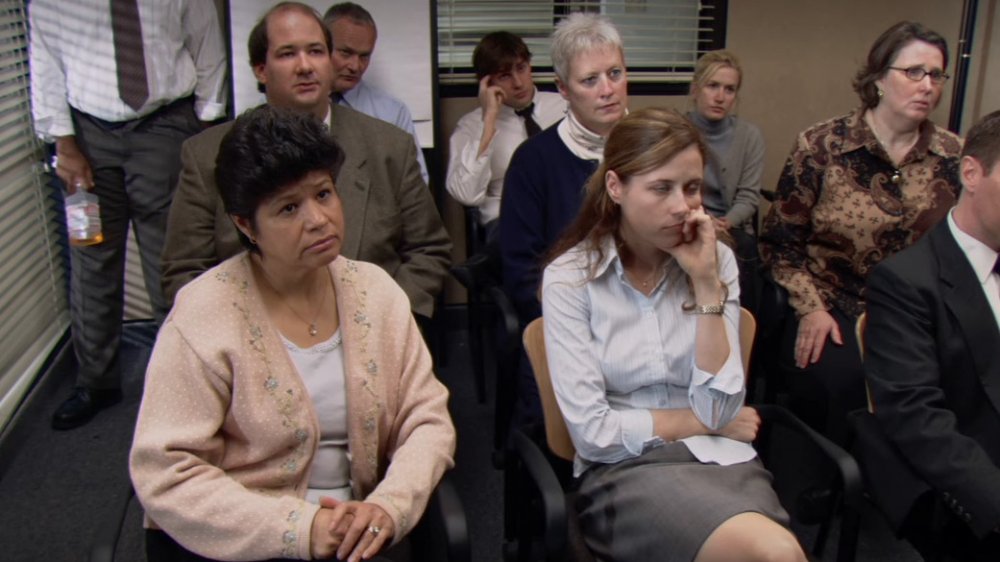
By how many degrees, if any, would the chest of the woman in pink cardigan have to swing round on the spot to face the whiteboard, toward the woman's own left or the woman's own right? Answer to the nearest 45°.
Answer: approximately 135° to the woman's own left

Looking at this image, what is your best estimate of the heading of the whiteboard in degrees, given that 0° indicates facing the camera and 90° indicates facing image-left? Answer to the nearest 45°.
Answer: approximately 0°

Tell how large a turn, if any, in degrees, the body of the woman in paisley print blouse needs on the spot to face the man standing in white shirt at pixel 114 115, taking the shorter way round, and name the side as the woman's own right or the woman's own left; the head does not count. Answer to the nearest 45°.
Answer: approximately 135° to the woman's own right

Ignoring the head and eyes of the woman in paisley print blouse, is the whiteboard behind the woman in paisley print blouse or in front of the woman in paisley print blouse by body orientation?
behind

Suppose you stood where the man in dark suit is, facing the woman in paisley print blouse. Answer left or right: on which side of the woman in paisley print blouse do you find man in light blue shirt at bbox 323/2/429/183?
left

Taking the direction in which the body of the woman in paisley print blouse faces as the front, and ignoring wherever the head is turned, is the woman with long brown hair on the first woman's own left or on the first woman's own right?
on the first woman's own right

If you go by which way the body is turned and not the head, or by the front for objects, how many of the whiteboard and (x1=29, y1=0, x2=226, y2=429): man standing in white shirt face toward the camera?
2
